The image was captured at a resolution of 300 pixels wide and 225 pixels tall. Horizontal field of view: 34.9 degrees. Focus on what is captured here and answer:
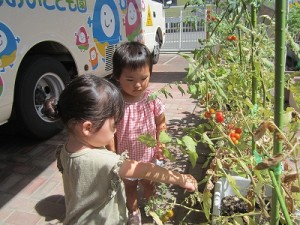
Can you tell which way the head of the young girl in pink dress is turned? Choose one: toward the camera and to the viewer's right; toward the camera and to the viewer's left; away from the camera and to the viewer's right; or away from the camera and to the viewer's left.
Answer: toward the camera and to the viewer's right

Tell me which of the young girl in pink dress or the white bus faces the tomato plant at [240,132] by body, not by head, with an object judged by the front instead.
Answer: the young girl in pink dress

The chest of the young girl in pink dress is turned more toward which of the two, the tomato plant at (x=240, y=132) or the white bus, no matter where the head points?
the tomato plant

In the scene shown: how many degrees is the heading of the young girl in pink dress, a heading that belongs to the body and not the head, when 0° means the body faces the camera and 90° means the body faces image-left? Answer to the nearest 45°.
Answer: approximately 315°

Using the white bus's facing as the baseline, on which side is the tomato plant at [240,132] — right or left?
on its right
